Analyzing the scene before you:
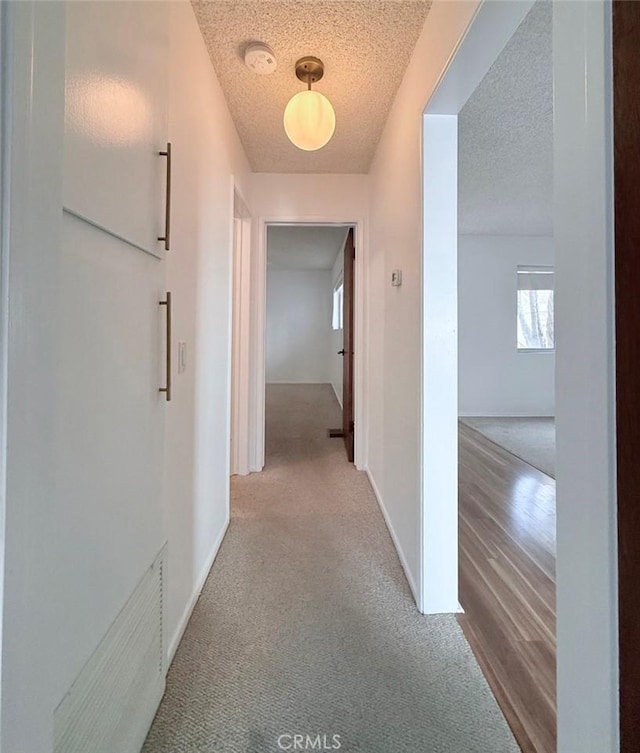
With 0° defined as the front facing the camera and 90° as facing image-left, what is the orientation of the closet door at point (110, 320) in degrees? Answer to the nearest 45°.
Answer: approximately 270°
